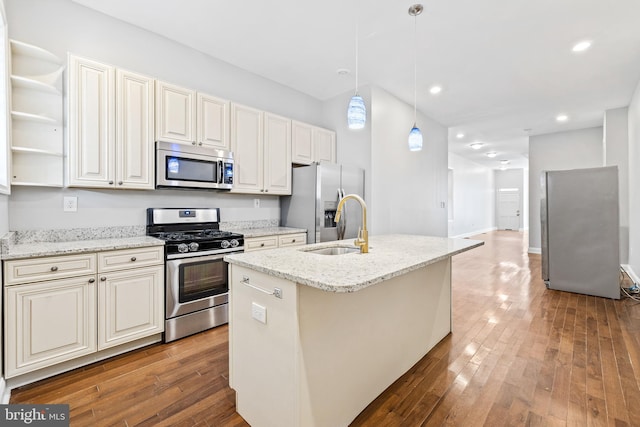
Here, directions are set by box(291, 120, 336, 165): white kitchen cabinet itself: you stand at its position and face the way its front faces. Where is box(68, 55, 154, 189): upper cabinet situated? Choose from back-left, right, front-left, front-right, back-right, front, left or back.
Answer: right

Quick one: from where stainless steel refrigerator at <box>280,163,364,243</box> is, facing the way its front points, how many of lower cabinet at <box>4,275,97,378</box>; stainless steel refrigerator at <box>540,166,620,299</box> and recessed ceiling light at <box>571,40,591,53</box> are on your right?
1

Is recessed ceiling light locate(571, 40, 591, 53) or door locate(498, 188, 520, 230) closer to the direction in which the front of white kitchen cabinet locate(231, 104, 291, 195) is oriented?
the recessed ceiling light

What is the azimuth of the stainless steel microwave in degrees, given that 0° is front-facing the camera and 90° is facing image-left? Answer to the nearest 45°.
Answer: approximately 315°

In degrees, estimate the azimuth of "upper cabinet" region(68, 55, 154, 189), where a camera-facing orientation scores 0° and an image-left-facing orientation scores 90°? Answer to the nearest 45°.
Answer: approximately 315°

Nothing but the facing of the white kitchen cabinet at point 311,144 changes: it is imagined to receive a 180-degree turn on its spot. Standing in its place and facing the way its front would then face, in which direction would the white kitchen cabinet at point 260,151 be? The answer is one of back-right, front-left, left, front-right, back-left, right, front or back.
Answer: left
